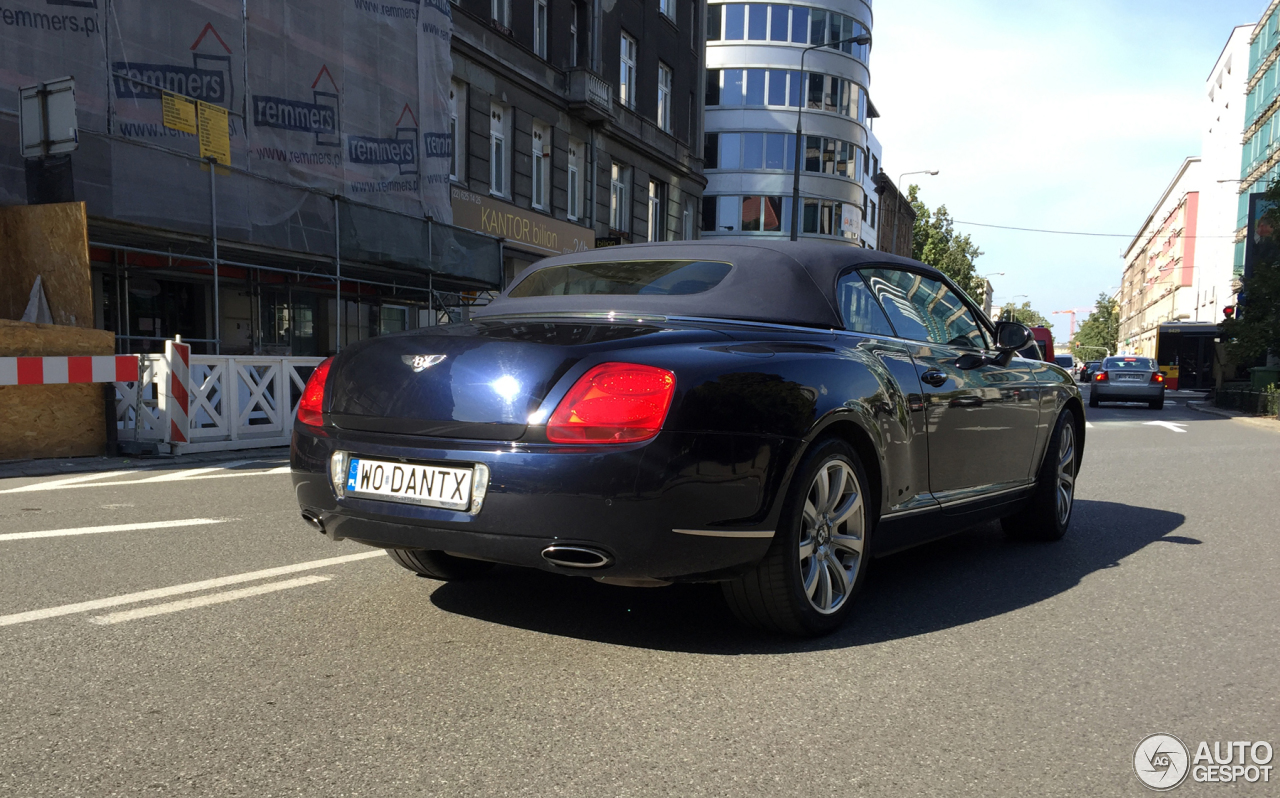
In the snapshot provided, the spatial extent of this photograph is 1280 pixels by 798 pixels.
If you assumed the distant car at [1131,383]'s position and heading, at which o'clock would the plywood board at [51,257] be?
The plywood board is roughly at 7 o'clock from the distant car.

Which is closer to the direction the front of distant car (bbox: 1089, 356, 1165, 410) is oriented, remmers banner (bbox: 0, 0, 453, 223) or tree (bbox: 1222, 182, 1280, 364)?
the tree

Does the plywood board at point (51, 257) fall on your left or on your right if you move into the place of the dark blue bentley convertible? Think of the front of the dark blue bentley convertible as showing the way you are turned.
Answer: on your left

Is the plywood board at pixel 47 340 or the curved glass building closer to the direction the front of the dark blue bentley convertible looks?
the curved glass building

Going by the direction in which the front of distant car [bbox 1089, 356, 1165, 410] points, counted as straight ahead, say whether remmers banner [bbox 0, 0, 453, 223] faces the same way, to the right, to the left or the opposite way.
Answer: to the right

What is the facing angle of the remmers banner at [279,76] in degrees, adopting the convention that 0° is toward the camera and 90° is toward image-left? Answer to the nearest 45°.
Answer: approximately 315°

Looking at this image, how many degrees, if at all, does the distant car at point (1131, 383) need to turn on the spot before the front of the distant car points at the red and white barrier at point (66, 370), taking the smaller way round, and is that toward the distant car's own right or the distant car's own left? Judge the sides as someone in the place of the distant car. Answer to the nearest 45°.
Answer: approximately 180°

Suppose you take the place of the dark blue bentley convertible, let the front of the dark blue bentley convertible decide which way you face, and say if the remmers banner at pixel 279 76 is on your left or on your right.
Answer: on your left

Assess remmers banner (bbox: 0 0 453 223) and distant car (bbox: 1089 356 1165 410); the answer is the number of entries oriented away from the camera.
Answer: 1

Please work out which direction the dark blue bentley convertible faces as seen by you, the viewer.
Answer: facing away from the viewer and to the right of the viewer

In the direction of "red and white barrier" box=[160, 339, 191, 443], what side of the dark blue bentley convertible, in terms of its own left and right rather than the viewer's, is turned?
left

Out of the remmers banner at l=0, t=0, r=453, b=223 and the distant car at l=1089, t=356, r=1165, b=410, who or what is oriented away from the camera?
the distant car

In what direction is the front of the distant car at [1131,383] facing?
away from the camera

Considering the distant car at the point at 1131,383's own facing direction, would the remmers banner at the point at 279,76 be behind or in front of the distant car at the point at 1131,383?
behind
